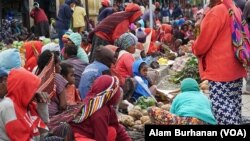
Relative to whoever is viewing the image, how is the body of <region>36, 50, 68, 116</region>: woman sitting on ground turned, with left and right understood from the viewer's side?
facing away from the viewer and to the right of the viewer

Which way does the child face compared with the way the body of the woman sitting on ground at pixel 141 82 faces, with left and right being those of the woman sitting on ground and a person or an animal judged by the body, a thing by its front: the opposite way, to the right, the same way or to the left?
the same way

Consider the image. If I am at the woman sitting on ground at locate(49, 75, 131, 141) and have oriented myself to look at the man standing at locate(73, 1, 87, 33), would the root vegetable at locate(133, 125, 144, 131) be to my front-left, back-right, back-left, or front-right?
front-right
